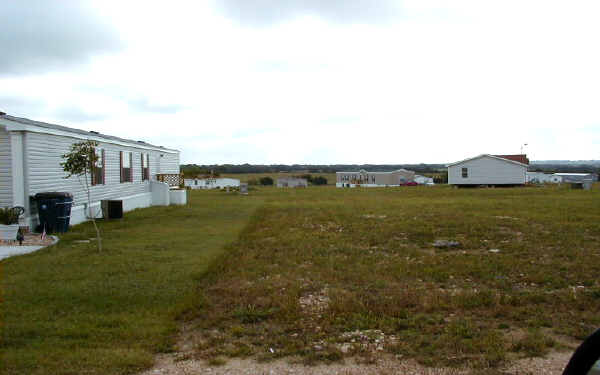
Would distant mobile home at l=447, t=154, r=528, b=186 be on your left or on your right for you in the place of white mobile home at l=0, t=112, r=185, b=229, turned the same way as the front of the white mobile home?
on your left

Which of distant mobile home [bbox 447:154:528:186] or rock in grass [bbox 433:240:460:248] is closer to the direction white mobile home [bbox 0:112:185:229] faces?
the rock in grass

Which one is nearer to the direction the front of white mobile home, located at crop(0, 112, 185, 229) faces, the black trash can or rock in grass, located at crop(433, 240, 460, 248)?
the rock in grass

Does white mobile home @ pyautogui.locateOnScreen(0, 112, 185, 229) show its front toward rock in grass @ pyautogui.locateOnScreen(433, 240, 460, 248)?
yes

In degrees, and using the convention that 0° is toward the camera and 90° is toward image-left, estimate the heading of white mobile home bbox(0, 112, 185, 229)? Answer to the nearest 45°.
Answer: approximately 315°
